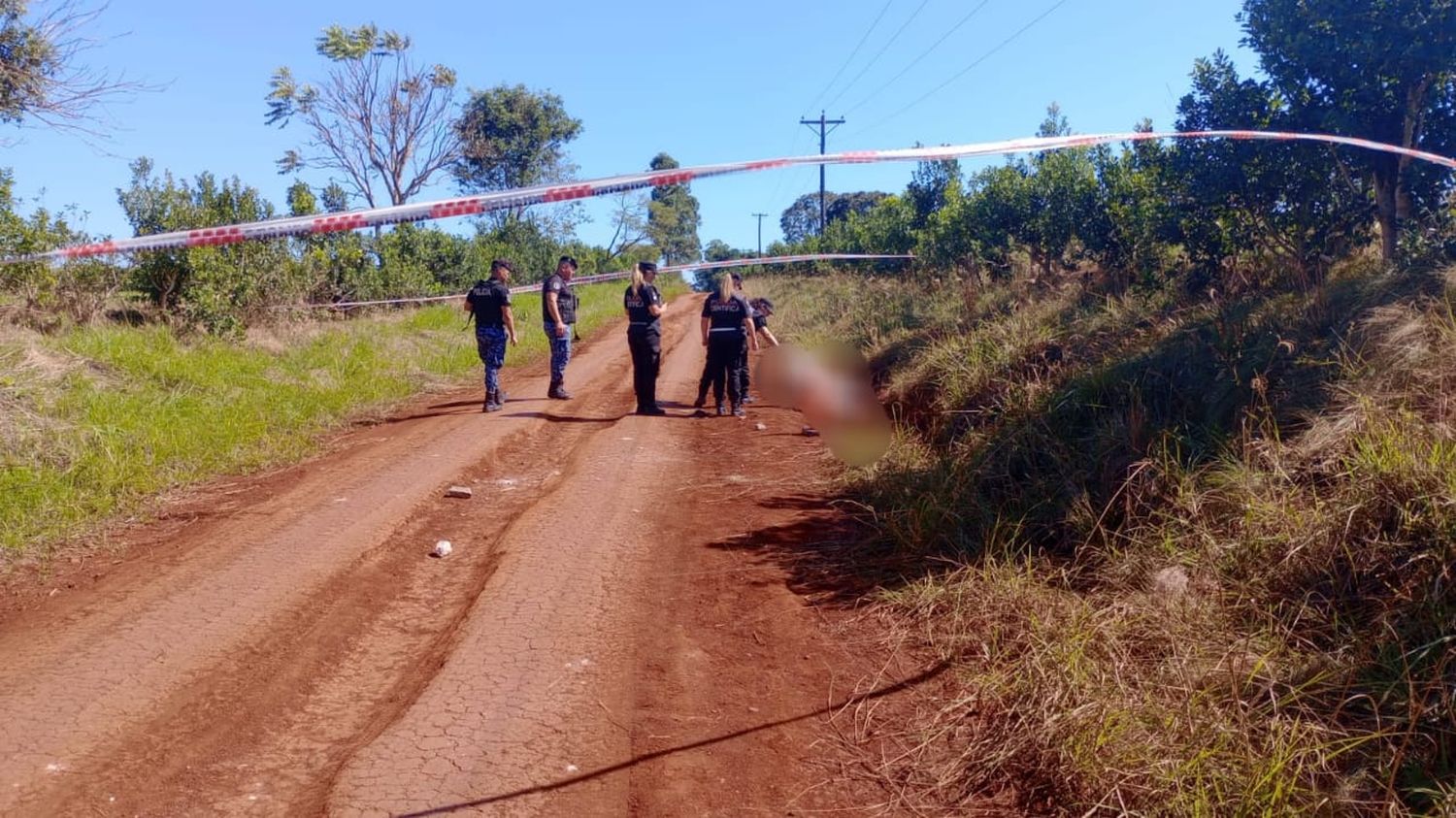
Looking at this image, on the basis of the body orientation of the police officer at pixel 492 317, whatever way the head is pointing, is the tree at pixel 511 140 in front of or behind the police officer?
in front

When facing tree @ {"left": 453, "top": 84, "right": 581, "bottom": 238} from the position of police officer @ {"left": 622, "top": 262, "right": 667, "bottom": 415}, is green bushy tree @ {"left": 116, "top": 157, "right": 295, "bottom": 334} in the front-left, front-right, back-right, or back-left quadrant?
front-left

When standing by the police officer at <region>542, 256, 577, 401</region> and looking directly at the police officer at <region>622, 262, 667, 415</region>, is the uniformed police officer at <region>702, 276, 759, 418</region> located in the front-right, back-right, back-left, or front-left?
front-left

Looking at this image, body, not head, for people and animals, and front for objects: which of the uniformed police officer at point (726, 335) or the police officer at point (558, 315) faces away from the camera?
the uniformed police officer

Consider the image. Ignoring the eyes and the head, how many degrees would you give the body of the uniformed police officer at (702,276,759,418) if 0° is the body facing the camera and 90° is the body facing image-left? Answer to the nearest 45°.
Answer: approximately 180°

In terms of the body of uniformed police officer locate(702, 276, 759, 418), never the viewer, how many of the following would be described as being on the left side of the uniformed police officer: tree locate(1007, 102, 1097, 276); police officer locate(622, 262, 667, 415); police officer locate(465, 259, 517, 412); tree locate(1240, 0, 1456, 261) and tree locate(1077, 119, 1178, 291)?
2

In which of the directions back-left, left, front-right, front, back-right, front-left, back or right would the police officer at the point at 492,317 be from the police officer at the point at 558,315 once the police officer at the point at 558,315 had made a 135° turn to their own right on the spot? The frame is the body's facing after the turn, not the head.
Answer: front

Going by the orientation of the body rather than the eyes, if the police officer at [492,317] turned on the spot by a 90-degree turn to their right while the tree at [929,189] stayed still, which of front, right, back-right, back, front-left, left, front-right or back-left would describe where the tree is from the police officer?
left
